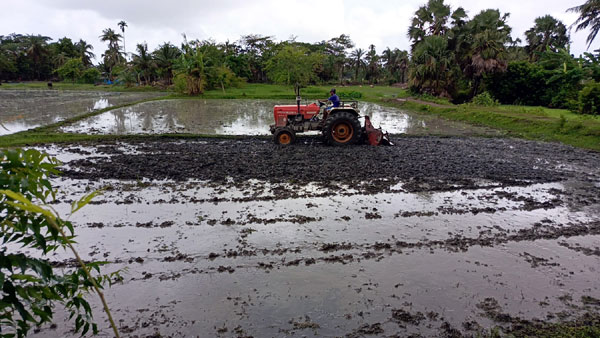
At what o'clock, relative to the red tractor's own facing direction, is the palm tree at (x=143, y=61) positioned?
The palm tree is roughly at 2 o'clock from the red tractor.

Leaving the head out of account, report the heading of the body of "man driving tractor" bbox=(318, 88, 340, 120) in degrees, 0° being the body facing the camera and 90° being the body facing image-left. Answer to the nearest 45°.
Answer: approximately 90°

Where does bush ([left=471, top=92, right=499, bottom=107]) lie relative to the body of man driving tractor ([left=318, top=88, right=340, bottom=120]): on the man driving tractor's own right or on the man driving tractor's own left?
on the man driving tractor's own right

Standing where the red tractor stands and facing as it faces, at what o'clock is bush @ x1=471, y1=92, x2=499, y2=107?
The bush is roughly at 4 o'clock from the red tractor.

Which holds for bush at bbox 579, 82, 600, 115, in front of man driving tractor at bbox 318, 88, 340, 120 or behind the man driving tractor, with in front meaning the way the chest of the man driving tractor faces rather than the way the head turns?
behind

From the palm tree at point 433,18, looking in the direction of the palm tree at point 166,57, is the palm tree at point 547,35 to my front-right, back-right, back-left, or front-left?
back-right

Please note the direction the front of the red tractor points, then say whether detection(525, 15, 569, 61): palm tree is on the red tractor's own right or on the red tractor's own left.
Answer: on the red tractor's own right

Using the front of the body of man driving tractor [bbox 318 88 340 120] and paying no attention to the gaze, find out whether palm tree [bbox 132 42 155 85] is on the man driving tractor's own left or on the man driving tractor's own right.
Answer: on the man driving tractor's own right

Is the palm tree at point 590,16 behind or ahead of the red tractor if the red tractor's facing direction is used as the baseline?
behind

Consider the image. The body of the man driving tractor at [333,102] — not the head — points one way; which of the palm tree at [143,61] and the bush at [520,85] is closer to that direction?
the palm tree

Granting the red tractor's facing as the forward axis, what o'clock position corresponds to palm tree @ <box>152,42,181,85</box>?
The palm tree is roughly at 2 o'clock from the red tractor.

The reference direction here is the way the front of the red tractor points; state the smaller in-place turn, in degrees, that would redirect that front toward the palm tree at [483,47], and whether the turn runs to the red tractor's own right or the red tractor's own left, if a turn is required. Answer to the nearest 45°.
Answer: approximately 135° to the red tractor's own right

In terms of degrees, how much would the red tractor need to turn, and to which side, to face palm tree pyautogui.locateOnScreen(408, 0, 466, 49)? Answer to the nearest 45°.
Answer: approximately 90° to its right

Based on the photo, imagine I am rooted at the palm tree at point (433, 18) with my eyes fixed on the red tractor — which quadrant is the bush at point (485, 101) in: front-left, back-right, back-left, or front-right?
front-left

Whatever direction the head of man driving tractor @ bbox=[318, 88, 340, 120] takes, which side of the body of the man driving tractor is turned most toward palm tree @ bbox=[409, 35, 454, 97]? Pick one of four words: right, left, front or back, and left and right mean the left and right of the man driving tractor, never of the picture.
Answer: right

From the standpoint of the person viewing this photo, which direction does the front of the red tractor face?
facing to the left of the viewer
